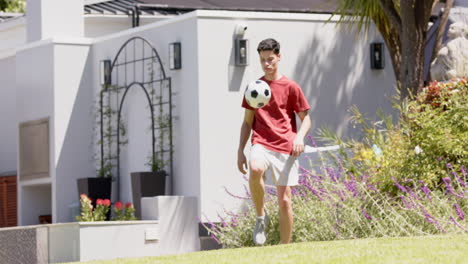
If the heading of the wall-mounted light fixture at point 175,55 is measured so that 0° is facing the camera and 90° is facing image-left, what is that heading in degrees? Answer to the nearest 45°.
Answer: approximately 45°

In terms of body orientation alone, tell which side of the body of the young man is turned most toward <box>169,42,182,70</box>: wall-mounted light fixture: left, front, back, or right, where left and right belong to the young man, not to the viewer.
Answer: back

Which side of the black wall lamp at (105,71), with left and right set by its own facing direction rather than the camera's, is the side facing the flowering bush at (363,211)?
left

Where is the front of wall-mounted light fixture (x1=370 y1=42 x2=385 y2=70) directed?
toward the camera

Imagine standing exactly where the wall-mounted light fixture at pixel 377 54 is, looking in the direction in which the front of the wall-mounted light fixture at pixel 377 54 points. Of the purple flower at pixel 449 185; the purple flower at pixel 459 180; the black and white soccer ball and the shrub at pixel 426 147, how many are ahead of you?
4

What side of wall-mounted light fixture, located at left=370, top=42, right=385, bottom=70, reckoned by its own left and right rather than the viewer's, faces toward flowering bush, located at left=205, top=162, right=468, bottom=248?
front

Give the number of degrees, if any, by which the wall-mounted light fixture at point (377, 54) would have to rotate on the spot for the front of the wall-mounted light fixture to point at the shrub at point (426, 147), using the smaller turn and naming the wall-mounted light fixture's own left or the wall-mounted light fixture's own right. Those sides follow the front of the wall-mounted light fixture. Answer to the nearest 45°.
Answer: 0° — it already faces it

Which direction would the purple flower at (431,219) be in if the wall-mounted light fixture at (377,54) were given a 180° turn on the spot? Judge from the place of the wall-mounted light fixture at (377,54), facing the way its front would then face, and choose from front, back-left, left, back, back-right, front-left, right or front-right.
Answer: back

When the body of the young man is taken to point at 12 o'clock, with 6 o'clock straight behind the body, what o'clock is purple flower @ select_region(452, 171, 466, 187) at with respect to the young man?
The purple flower is roughly at 8 o'clock from the young man.

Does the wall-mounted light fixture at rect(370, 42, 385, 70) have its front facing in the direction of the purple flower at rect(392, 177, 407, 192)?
yes

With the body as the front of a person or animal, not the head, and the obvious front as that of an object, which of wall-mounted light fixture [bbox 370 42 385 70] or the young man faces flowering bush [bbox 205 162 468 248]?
the wall-mounted light fixture

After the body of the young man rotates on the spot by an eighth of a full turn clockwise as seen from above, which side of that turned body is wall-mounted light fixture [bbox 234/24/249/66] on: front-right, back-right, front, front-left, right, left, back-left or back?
back-right

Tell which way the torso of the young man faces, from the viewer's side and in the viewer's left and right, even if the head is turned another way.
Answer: facing the viewer
